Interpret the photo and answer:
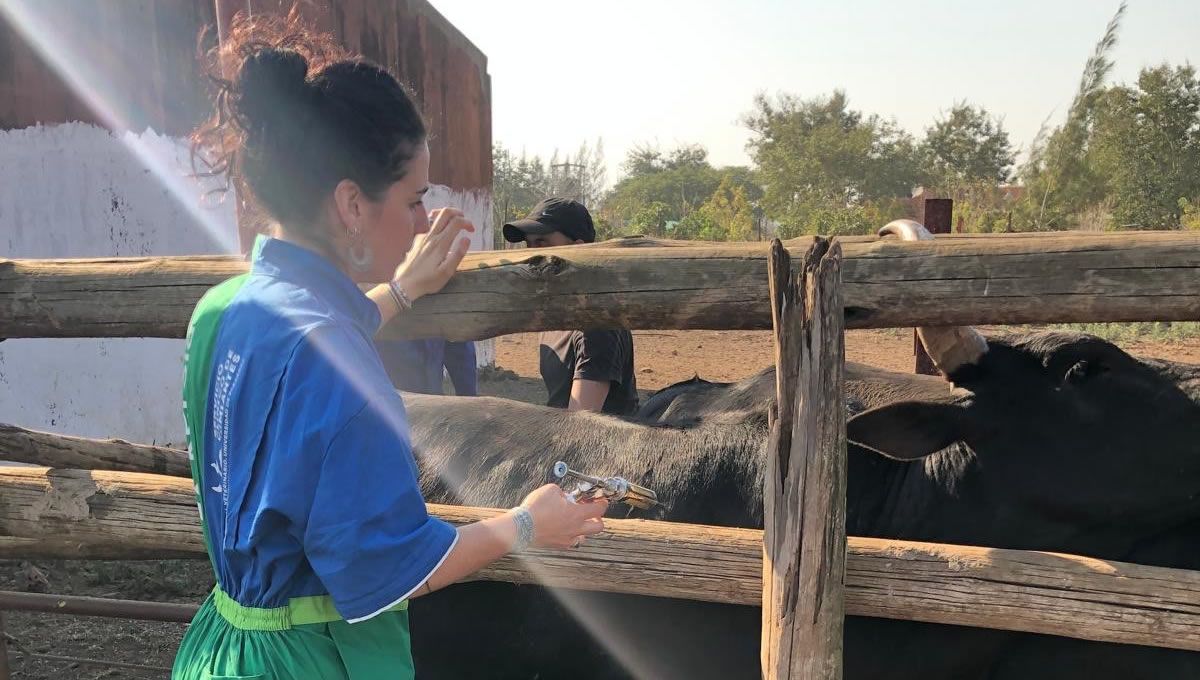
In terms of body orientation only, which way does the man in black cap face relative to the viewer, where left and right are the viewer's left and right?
facing the viewer and to the left of the viewer

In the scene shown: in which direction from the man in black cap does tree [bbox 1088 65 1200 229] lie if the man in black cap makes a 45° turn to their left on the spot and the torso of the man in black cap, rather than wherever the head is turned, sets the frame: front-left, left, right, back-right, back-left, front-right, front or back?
back-left

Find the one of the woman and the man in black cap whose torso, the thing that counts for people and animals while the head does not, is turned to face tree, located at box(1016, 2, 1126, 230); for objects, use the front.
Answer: the woman

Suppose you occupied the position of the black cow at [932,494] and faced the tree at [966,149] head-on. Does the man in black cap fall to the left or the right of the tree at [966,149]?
left

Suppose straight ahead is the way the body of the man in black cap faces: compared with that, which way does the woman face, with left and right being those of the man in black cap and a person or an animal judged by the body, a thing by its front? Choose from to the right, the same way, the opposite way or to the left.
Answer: the opposite way

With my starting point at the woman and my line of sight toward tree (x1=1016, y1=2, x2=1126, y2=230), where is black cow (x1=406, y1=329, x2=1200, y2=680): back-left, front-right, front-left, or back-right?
front-right

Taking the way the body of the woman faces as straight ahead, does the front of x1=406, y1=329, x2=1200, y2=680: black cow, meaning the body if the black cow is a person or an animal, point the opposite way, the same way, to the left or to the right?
to the right

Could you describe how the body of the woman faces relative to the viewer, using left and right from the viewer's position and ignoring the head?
facing away from the viewer and to the right of the viewer

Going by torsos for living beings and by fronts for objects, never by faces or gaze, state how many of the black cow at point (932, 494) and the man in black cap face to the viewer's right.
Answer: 1

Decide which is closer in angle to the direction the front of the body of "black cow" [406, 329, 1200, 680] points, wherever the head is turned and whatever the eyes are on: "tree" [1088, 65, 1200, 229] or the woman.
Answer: the tree

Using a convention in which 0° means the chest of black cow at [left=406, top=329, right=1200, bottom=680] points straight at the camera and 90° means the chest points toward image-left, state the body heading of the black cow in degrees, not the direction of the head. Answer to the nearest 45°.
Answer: approximately 270°

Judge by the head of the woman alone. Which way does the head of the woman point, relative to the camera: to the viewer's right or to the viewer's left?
to the viewer's right

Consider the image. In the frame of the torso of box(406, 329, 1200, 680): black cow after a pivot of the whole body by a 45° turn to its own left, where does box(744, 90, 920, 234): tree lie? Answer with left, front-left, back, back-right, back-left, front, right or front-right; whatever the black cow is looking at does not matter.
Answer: front-left

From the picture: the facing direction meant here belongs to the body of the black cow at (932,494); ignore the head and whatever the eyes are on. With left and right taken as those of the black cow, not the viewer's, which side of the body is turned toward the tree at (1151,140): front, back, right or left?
left

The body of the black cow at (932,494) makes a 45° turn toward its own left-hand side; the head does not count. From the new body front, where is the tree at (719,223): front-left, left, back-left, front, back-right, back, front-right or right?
front-left

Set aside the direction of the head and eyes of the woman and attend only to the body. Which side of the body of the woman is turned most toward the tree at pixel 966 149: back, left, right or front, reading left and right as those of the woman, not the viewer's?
front
